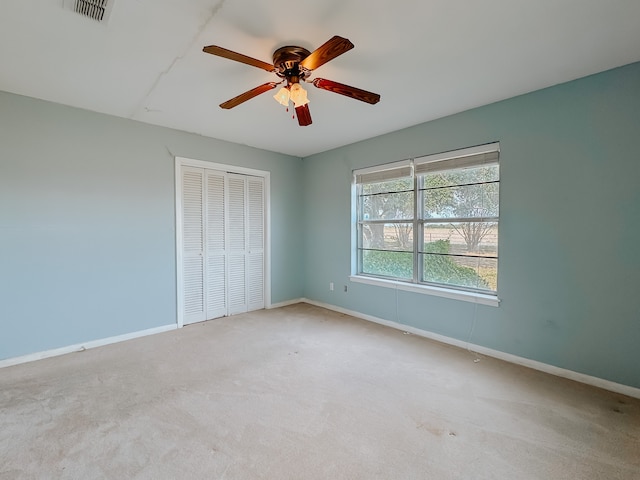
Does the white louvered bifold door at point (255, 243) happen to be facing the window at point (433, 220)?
yes

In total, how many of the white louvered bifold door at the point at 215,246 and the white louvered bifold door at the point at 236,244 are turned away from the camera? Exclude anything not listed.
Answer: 0

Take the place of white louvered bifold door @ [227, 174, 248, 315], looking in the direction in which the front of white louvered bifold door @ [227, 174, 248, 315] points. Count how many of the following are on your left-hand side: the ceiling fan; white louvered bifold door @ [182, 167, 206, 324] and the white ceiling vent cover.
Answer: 0

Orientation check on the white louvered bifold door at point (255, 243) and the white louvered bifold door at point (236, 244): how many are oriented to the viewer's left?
0

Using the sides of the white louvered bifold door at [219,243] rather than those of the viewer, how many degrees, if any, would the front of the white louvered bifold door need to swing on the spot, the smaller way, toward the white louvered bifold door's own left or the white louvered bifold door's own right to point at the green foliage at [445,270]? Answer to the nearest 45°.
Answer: approximately 90° to the white louvered bifold door's own left

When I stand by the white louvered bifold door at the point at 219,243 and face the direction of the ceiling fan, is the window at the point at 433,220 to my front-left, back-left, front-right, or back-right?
front-left

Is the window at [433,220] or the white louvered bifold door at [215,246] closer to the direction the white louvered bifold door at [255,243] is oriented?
the window

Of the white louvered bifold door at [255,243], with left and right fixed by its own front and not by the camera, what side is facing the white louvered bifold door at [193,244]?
right

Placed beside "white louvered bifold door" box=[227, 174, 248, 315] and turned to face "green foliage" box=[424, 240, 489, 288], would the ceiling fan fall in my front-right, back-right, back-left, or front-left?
front-right

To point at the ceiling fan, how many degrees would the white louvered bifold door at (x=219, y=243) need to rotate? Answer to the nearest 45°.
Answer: approximately 45° to its right

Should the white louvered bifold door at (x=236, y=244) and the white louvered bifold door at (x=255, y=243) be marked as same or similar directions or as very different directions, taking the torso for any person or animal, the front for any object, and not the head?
same or similar directions

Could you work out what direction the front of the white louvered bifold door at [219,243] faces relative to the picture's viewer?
facing the viewer and to the right of the viewer

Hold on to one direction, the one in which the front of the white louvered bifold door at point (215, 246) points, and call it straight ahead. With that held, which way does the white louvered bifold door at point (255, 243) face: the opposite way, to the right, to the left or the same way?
the same way

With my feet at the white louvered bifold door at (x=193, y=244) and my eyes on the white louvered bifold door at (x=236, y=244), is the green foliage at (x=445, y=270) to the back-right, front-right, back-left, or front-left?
front-right

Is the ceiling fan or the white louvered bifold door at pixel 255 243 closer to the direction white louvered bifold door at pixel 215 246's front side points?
the ceiling fan
